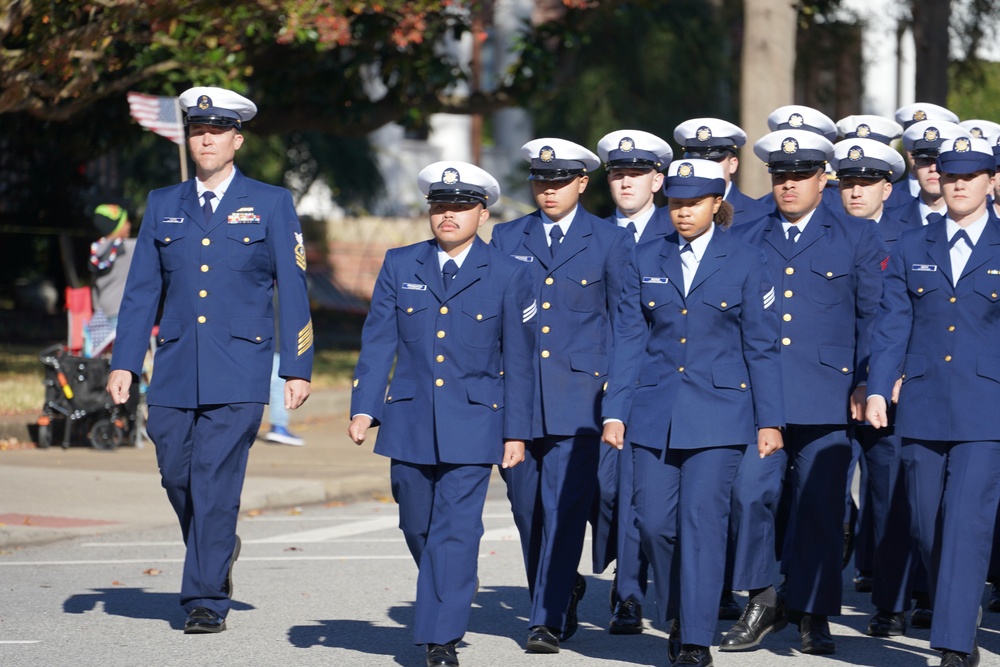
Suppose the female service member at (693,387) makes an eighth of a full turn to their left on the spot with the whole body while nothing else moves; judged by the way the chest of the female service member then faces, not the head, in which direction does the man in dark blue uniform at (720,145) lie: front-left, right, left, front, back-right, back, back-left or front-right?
back-left

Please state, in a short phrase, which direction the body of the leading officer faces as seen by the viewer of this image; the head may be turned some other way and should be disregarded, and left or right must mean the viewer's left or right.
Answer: facing the viewer

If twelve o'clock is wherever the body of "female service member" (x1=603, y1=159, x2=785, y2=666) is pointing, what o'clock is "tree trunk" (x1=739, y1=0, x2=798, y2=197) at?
The tree trunk is roughly at 6 o'clock from the female service member.

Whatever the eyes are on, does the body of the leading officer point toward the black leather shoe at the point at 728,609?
no

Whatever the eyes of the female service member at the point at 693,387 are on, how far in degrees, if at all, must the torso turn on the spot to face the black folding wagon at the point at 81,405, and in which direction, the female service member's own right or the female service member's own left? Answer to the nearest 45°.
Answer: approximately 135° to the female service member's own right

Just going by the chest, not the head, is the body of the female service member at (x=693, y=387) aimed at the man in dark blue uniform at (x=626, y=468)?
no

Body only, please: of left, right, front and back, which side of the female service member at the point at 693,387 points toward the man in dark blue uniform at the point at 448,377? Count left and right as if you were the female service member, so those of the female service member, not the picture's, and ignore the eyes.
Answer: right

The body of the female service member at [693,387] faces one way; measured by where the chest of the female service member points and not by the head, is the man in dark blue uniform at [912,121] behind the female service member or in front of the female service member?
behind

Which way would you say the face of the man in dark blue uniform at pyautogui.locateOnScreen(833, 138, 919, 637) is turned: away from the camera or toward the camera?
toward the camera

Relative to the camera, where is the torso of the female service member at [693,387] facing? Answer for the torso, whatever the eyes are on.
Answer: toward the camera

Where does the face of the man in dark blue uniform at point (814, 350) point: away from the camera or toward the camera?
toward the camera

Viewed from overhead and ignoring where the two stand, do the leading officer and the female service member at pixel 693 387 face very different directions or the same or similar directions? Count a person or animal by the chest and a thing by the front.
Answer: same or similar directions

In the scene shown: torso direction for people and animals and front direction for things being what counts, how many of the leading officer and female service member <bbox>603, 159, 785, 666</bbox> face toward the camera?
2

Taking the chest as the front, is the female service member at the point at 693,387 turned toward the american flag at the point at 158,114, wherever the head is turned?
no

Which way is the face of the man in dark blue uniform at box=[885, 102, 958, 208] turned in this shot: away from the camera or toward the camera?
toward the camera

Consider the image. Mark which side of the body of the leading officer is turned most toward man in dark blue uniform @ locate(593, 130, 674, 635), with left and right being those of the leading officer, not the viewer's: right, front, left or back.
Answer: left
